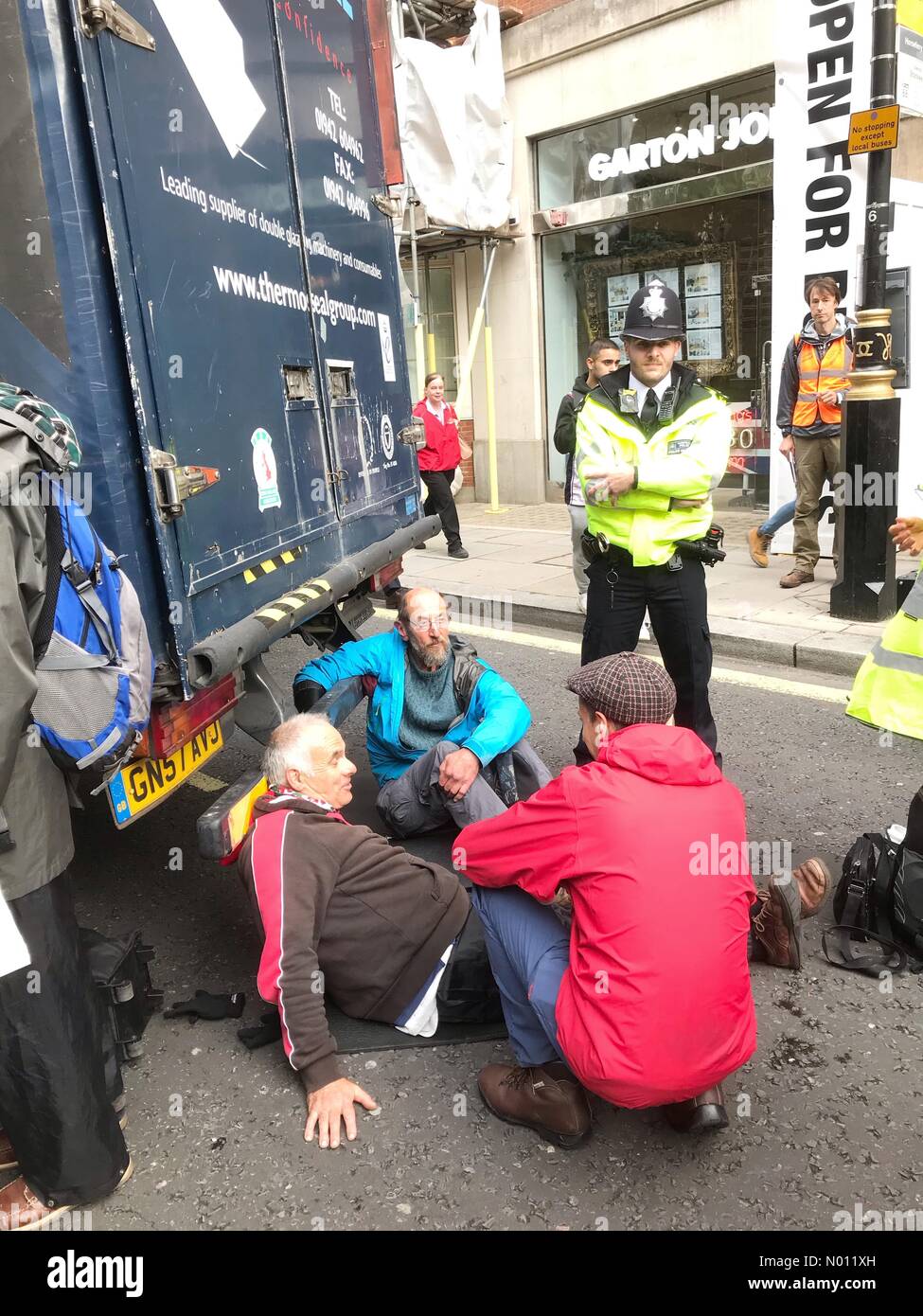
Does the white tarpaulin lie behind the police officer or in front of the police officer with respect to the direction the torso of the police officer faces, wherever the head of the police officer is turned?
behind

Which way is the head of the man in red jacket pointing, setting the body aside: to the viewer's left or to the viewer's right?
to the viewer's left

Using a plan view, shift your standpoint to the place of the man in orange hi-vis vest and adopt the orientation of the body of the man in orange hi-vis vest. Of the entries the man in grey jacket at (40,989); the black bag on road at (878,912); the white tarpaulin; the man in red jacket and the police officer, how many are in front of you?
4

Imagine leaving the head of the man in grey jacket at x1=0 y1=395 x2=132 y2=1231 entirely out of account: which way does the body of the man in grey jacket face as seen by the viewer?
to the viewer's left

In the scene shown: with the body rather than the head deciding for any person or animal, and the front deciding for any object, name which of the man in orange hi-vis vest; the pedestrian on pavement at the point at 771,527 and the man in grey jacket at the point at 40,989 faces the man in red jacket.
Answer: the man in orange hi-vis vest

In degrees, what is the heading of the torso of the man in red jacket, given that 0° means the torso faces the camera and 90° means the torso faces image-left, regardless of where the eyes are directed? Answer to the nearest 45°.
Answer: approximately 135°

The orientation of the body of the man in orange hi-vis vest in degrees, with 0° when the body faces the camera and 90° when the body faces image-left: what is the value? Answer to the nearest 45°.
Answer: approximately 0°

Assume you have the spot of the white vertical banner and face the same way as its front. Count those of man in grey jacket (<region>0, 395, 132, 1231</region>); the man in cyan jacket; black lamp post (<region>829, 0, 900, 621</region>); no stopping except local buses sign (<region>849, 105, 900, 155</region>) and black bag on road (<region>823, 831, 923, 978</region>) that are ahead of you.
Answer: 5
